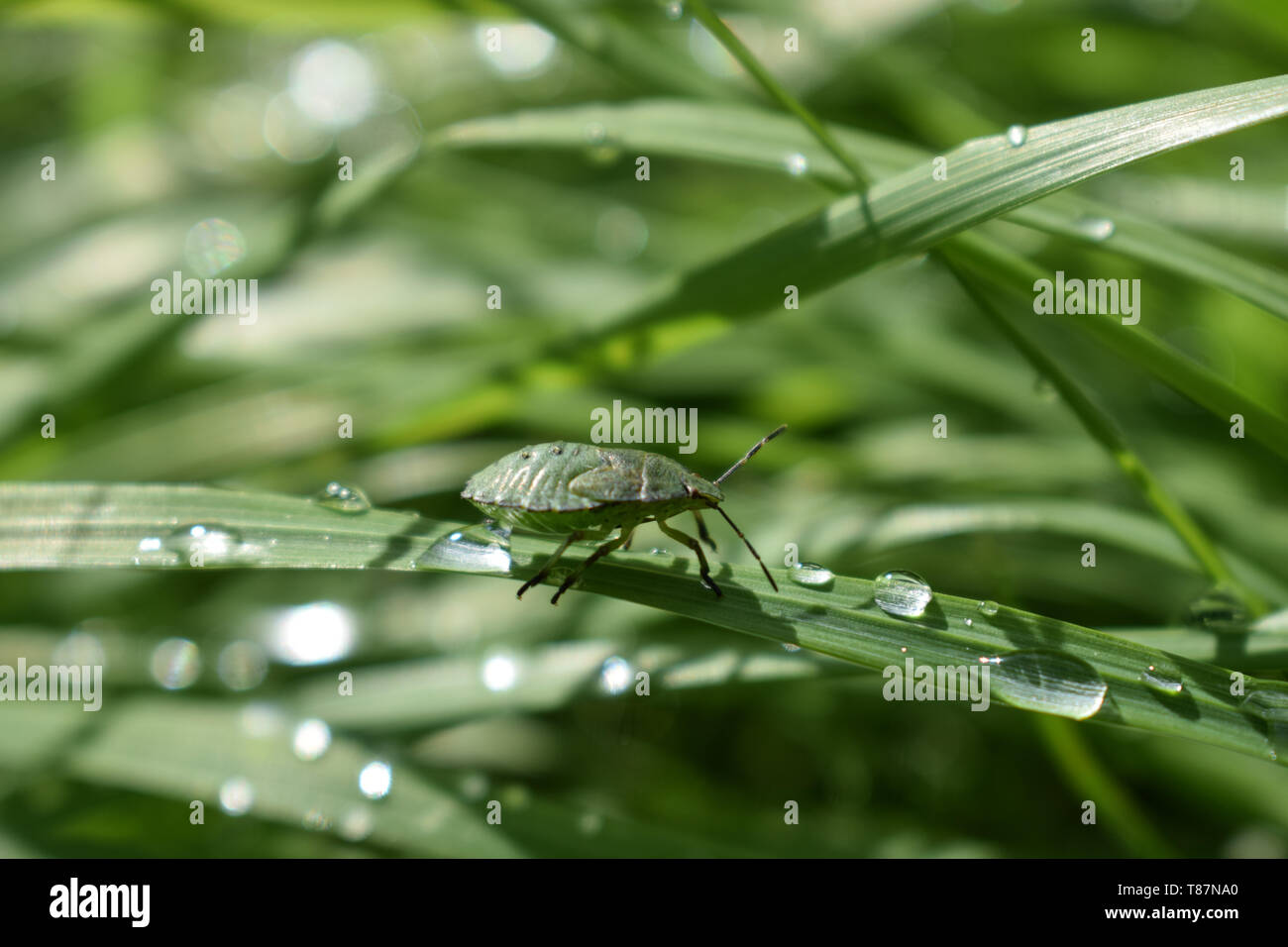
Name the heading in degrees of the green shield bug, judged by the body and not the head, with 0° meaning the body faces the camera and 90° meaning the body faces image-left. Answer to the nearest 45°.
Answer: approximately 270°

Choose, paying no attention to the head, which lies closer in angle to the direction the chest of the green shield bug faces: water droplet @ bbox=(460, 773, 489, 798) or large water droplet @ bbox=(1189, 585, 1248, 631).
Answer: the large water droplet

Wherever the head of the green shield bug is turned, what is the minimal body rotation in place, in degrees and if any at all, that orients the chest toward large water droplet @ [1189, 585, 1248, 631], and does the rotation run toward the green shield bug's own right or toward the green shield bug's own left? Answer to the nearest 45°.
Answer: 0° — it already faces it
